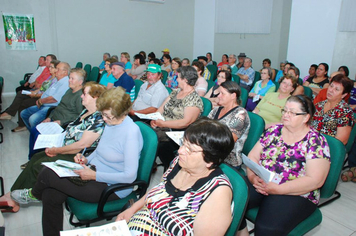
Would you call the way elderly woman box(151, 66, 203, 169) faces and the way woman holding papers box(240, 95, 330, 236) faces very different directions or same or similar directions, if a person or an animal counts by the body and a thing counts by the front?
same or similar directions

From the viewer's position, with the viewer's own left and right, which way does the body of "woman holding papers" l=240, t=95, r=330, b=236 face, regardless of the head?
facing the viewer and to the left of the viewer

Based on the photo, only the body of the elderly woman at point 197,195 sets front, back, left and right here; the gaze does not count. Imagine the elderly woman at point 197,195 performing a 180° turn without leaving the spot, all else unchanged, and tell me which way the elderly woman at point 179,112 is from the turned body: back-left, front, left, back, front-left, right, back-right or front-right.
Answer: front-left

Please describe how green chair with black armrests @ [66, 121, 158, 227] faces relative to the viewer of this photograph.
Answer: facing to the left of the viewer

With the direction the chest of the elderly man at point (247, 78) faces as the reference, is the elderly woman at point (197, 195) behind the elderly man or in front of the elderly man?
in front

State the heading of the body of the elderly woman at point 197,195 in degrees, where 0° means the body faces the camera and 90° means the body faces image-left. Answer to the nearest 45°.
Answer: approximately 45°

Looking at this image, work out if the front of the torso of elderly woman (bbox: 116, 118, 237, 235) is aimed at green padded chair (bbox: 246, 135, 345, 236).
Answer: no

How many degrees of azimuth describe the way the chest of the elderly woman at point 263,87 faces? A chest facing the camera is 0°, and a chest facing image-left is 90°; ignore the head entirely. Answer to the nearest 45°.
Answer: approximately 45°

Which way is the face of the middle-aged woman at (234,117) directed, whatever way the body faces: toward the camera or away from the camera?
toward the camera

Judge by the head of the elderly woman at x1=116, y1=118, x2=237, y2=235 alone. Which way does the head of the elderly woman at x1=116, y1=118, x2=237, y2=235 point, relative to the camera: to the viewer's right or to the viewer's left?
to the viewer's left

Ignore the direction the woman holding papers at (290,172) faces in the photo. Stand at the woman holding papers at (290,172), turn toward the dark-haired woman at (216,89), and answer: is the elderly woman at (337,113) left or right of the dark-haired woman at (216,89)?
right

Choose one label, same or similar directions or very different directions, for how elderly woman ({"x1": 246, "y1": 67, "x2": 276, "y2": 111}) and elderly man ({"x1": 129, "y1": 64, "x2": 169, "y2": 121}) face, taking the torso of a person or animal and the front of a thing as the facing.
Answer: same or similar directions

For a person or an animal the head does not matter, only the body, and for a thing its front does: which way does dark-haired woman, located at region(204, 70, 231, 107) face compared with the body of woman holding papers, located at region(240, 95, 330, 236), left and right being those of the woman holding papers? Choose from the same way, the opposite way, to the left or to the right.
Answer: the same way

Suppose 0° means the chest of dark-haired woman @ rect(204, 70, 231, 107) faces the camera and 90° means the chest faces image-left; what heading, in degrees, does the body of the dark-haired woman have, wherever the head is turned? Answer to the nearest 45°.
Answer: approximately 45°

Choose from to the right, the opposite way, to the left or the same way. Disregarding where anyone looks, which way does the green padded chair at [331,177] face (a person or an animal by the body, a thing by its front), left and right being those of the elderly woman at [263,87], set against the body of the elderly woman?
the same way

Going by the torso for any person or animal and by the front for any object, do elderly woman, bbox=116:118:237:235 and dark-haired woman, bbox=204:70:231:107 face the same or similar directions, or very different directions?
same or similar directions

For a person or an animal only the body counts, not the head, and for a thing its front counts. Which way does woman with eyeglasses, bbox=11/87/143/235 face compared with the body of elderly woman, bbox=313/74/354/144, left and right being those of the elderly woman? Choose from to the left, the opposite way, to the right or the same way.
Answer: the same way

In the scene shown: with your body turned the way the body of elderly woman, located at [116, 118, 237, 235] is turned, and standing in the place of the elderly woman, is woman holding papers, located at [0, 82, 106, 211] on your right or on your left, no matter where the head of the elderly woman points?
on your right
